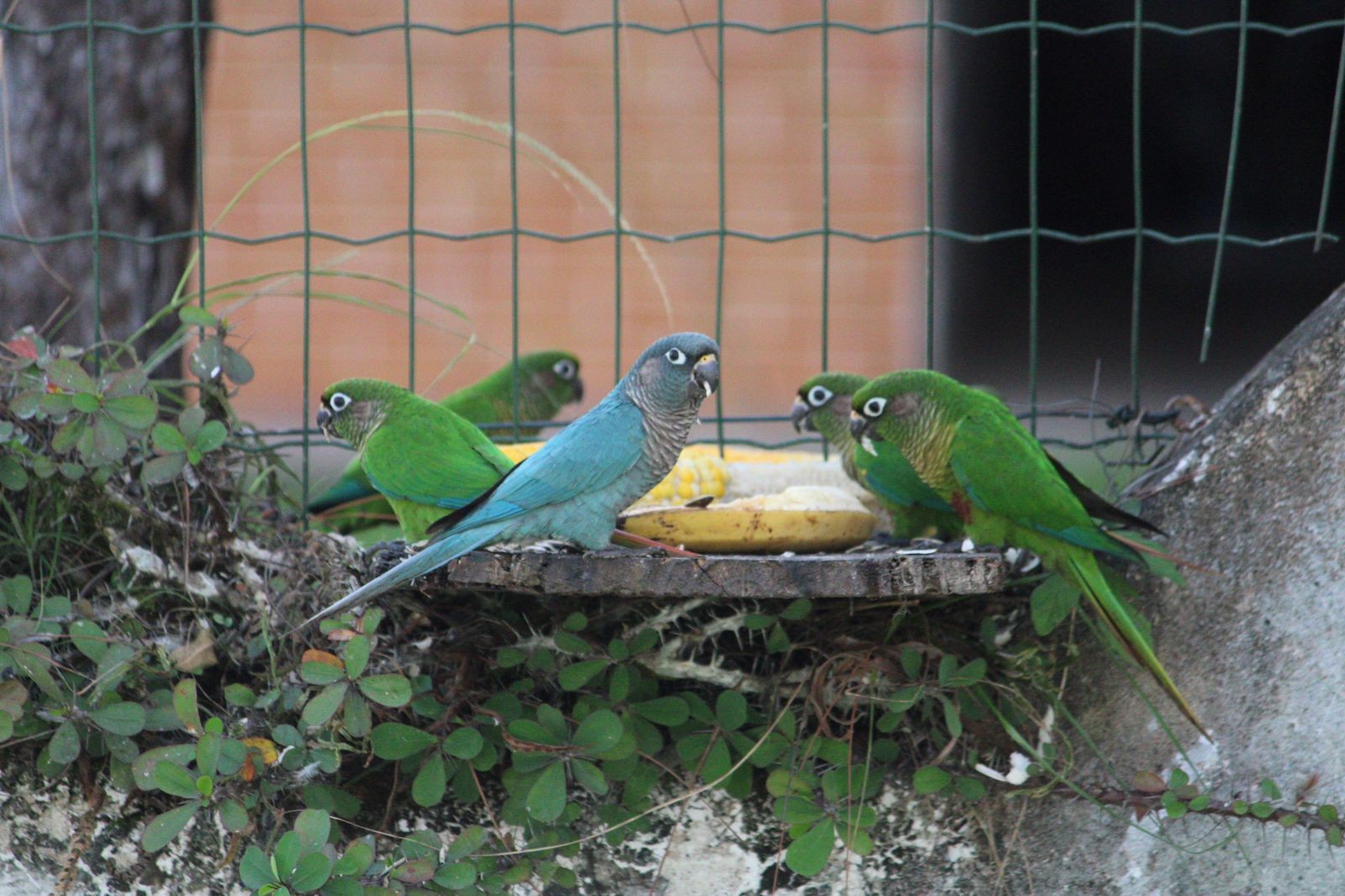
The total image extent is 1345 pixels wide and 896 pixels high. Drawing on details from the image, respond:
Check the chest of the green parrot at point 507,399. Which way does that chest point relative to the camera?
to the viewer's right

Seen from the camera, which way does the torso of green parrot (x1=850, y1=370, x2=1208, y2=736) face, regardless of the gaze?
to the viewer's left

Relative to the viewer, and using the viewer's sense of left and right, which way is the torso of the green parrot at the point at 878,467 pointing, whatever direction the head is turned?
facing to the left of the viewer

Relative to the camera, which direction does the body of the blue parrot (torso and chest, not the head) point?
to the viewer's right

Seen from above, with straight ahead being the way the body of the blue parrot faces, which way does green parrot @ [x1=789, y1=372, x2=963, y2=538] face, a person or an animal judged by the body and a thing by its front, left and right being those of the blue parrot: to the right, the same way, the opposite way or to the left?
the opposite way

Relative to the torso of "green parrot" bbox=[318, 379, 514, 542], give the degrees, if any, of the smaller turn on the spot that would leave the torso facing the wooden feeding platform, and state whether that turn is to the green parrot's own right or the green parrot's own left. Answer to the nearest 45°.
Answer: approximately 135° to the green parrot's own left

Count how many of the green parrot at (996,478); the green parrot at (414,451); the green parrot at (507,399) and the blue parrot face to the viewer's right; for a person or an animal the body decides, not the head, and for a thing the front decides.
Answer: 2

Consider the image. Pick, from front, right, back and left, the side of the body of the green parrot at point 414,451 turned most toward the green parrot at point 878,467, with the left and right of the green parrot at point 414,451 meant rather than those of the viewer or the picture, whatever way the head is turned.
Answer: back

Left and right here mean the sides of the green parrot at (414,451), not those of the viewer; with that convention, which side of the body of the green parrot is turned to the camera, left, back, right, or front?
left

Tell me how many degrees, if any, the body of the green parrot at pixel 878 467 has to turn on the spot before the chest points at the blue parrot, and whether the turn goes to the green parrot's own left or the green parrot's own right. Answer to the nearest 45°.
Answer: approximately 45° to the green parrot's own left

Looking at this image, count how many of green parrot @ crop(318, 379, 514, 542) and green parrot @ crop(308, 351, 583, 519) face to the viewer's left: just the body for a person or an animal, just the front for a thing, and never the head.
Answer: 1

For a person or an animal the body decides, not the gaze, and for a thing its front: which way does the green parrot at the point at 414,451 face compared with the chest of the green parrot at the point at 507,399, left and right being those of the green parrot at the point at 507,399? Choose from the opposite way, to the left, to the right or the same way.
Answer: the opposite way
